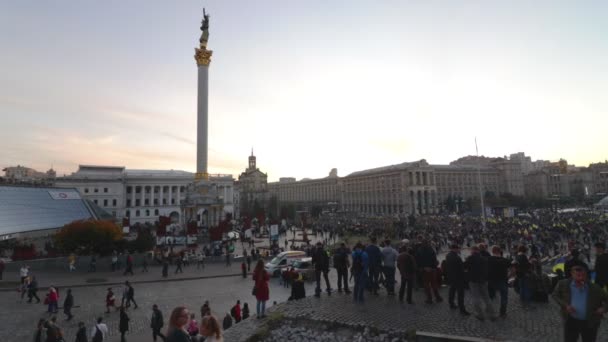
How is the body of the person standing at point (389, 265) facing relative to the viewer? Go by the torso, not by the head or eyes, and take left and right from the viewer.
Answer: facing away from the viewer

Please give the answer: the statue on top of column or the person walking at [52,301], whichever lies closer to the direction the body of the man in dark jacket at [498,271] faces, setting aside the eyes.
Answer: the statue on top of column

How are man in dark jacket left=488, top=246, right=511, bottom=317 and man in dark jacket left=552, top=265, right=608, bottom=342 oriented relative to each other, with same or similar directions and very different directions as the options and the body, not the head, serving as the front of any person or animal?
very different directions

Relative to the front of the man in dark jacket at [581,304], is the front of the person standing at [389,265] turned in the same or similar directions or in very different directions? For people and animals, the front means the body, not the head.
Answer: very different directions

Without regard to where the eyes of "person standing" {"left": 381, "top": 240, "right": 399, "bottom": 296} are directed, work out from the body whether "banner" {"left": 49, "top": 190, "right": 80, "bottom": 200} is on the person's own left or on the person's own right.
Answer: on the person's own left

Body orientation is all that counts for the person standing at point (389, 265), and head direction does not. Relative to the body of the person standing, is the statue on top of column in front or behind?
in front

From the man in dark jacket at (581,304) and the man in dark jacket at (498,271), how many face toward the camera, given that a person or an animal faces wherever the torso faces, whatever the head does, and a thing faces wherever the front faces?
1

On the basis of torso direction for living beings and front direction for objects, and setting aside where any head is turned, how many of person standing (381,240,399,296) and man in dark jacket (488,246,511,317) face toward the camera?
0

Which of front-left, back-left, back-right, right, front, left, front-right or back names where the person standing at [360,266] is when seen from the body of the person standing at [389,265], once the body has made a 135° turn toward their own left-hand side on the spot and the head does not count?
front

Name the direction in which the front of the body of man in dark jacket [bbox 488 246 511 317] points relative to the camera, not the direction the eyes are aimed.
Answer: away from the camera
